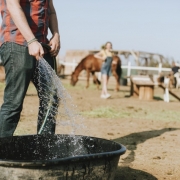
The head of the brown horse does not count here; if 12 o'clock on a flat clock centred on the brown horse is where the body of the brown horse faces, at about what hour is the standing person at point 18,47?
The standing person is roughly at 9 o'clock from the brown horse.

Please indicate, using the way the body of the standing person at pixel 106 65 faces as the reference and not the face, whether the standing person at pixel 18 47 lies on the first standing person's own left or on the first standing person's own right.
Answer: on the first standing person's own right

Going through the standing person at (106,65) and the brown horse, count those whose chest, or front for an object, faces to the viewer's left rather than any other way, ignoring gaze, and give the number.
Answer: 1

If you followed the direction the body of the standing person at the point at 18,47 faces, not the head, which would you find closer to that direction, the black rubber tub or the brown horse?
the black rubber tub

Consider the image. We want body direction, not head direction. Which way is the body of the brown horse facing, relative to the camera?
to the viewer's left

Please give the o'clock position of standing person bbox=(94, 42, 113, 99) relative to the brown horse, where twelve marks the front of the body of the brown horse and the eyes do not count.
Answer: The standing person is roughly at 9 o'clock from the brown horse.

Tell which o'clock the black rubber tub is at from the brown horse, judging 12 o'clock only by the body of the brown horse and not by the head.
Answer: The black rubber tub is roughly at 9 o'clock from the brown horse.

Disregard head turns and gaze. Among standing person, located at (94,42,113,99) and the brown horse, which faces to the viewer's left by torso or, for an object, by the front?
the brown horse

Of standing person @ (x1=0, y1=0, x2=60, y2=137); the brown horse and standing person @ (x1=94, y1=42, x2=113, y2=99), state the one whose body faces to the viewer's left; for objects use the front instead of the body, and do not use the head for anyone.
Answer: the brown horse

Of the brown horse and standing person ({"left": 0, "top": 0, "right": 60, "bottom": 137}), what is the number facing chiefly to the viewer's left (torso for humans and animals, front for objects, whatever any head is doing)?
1
